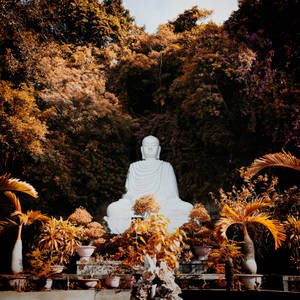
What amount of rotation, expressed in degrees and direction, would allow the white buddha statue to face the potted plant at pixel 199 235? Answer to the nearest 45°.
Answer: approximately 45° to its left

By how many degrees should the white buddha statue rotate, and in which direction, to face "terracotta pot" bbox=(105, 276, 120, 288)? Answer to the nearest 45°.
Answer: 0° — it already faces it

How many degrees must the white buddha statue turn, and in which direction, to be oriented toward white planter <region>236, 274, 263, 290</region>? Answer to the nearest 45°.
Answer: approximately 45° to its left

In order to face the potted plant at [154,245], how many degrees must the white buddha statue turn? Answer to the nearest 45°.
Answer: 0° — it already faces it

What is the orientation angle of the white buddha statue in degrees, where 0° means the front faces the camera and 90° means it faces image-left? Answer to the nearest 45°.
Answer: approximately 0°

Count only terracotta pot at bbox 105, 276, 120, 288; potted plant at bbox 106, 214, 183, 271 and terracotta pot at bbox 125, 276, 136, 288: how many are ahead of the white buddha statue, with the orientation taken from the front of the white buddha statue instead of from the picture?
3

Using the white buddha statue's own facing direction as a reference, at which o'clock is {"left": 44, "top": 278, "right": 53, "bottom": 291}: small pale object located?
The small pale object is roughly at 1 o'clock from the white buddha statue.

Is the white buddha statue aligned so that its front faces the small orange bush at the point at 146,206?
yes

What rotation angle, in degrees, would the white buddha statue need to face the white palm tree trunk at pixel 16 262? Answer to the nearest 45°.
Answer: approximately 45° to its right

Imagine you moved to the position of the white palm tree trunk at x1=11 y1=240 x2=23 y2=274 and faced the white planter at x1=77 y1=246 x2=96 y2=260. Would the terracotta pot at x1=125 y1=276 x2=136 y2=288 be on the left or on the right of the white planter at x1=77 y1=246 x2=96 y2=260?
right

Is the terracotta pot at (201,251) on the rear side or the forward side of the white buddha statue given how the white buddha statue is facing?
on the forward side

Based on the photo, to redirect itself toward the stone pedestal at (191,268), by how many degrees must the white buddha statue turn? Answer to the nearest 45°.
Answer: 0° — it already faces it

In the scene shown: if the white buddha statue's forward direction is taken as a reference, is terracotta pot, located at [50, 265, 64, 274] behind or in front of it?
in front
